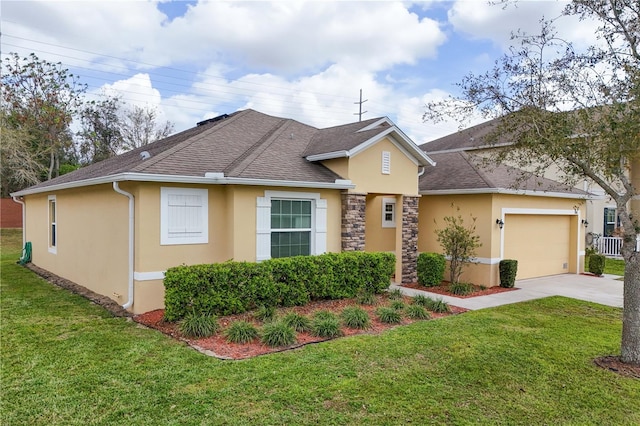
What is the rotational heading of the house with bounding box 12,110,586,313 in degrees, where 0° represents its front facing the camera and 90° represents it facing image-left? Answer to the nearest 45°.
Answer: approximately 315°

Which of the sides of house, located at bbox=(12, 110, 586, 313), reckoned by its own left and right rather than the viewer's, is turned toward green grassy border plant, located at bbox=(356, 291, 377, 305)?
front

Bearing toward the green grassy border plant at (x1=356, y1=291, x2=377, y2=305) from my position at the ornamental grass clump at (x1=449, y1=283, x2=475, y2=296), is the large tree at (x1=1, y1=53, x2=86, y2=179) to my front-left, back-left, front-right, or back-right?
front-right

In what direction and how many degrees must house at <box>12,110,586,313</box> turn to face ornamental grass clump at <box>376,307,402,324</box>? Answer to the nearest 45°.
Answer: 0° — it already faces it

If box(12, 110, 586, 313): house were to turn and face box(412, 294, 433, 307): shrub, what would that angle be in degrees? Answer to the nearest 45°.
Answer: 0° — it already faces it

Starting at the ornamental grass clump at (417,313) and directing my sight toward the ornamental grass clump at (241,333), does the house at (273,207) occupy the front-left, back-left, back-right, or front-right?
front-right

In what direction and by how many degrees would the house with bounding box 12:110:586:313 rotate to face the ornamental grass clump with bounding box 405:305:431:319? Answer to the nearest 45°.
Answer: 0° — it already faces it

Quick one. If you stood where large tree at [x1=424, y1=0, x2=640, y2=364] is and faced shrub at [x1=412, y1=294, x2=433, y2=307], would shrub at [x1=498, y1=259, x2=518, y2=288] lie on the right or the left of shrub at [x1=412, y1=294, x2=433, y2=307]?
right

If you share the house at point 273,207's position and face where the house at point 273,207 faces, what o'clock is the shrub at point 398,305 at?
The shrub is roughly at 12 o'clock from the house.
